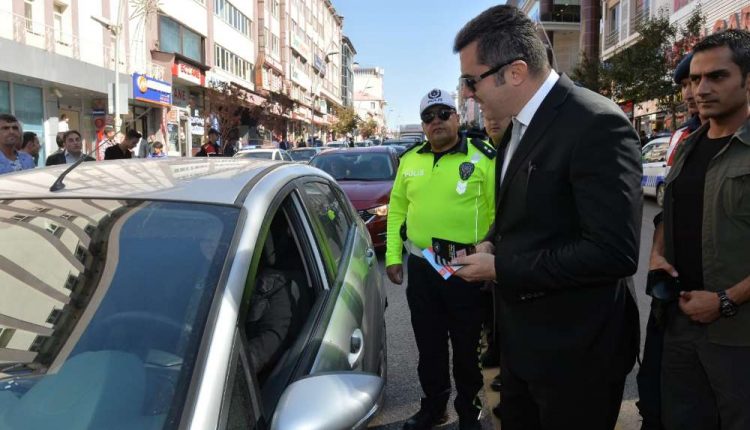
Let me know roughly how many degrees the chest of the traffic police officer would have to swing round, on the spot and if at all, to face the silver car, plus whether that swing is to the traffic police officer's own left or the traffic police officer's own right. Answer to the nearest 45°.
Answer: approximately 45° to the traffic police officer's own right

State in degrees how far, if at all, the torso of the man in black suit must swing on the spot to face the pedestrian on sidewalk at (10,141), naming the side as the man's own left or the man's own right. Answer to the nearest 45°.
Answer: approximately 45° to the man's own right

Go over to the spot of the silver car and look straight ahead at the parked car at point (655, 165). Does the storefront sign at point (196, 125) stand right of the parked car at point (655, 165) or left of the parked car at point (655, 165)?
left

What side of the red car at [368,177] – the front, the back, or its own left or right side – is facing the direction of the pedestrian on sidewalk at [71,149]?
right

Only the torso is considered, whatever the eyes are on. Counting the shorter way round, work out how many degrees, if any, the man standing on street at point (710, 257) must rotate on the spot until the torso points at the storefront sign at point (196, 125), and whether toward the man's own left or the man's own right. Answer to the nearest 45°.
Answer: approximately 90° to the man's own right

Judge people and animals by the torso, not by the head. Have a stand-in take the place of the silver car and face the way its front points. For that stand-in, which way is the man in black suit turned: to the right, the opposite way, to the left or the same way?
to the right

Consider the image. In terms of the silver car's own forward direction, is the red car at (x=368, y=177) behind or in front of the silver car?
behind

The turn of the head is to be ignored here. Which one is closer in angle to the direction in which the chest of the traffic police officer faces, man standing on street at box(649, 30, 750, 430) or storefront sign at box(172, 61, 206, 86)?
the man standing on street

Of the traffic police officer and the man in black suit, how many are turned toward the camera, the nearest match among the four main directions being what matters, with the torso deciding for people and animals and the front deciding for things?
1

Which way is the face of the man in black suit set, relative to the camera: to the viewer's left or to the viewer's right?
to the viewer's left
